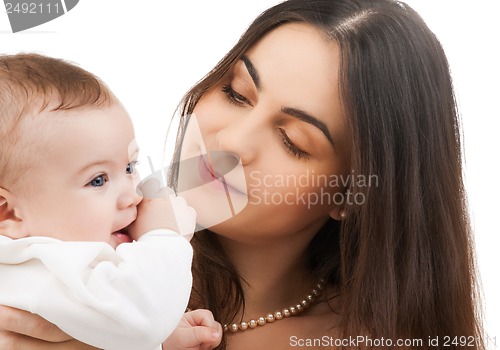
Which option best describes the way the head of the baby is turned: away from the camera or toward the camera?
toward the camera

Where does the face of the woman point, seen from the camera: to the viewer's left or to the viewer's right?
to the viewer's left

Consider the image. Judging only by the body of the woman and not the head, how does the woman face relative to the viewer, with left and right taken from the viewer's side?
facing the viewer and to the left of the viewer
